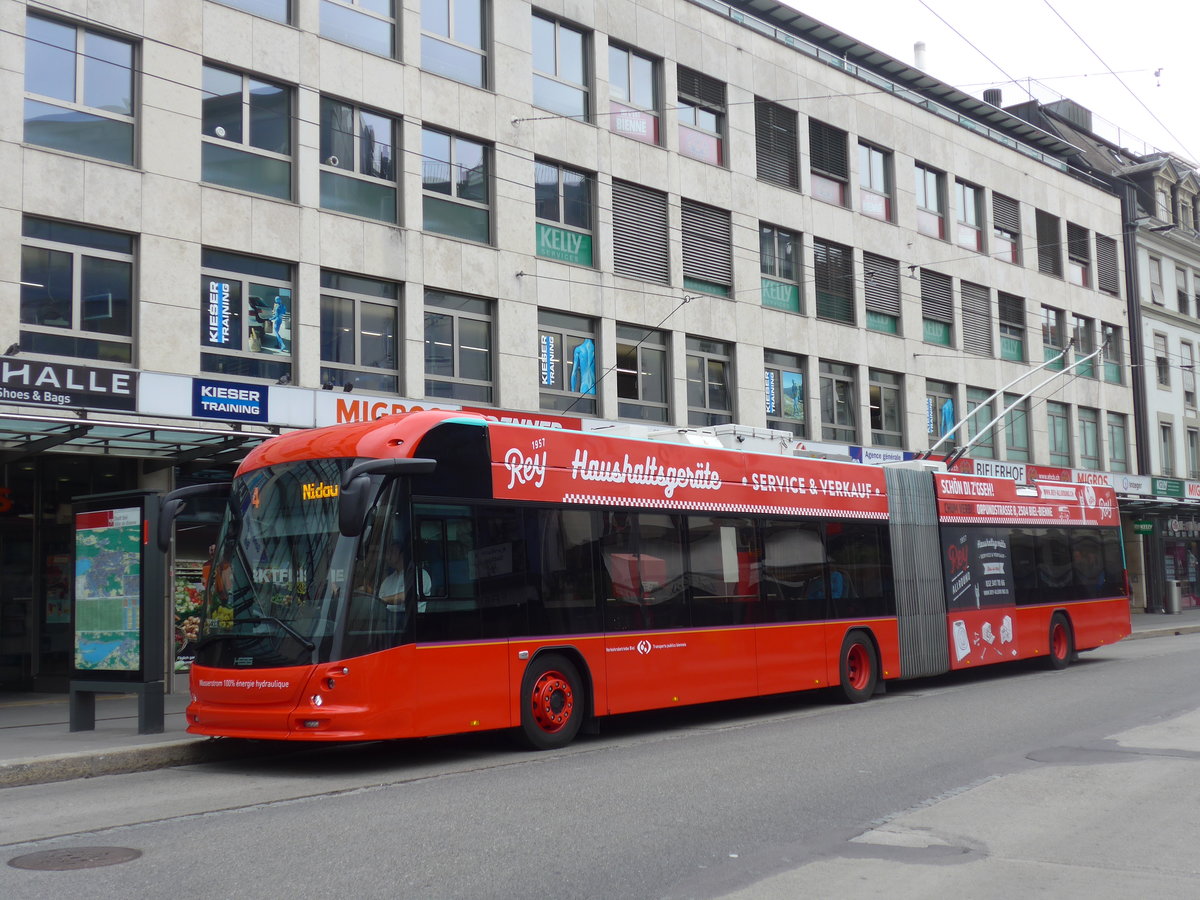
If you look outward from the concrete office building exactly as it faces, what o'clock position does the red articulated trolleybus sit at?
The red articulated trolleybus is roughly at 1 o'clock from the concrete office building.

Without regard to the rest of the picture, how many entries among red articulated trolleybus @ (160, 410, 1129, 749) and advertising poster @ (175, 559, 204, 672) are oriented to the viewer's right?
0

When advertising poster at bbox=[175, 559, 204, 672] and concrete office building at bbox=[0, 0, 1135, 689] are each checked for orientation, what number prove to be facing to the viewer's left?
0

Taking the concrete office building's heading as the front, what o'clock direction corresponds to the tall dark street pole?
The tall dark street pole is roughly at 9 o'clock from the concrete office building.

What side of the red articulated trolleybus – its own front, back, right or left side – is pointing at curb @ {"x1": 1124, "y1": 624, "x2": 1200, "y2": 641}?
back

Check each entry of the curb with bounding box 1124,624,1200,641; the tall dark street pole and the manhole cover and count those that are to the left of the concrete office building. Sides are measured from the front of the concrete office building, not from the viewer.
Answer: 2

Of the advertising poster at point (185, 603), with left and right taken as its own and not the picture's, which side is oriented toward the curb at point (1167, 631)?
left

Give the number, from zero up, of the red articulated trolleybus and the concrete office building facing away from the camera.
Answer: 0

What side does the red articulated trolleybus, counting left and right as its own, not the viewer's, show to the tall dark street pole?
back

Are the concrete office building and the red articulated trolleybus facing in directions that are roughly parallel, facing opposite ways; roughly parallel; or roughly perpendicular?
roughly perpendicular

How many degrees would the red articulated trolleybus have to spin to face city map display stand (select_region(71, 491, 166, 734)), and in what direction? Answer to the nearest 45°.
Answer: approximately 45° to its right

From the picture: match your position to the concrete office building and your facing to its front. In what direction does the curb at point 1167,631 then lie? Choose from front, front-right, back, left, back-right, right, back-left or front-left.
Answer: left
